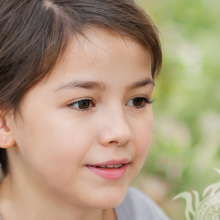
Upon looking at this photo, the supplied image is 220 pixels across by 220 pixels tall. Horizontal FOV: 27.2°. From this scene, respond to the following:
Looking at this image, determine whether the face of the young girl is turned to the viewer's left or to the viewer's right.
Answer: to the viewer's right
